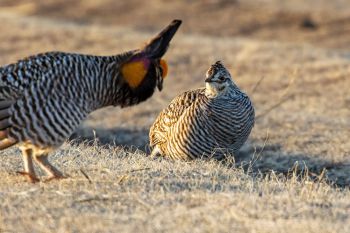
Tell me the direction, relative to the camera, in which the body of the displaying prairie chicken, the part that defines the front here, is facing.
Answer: to the viewer's right

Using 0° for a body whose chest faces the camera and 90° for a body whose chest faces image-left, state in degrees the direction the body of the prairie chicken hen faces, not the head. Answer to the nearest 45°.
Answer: approximately 315°

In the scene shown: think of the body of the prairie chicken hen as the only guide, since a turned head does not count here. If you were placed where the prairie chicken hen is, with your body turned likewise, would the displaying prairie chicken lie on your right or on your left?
on your right

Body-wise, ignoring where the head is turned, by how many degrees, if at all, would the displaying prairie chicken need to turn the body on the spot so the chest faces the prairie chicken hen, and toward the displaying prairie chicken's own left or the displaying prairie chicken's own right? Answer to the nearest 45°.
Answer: approximately 45° to the displaying prairie chicken's own left

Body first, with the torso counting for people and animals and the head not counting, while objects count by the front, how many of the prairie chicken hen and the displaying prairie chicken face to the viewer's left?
0
